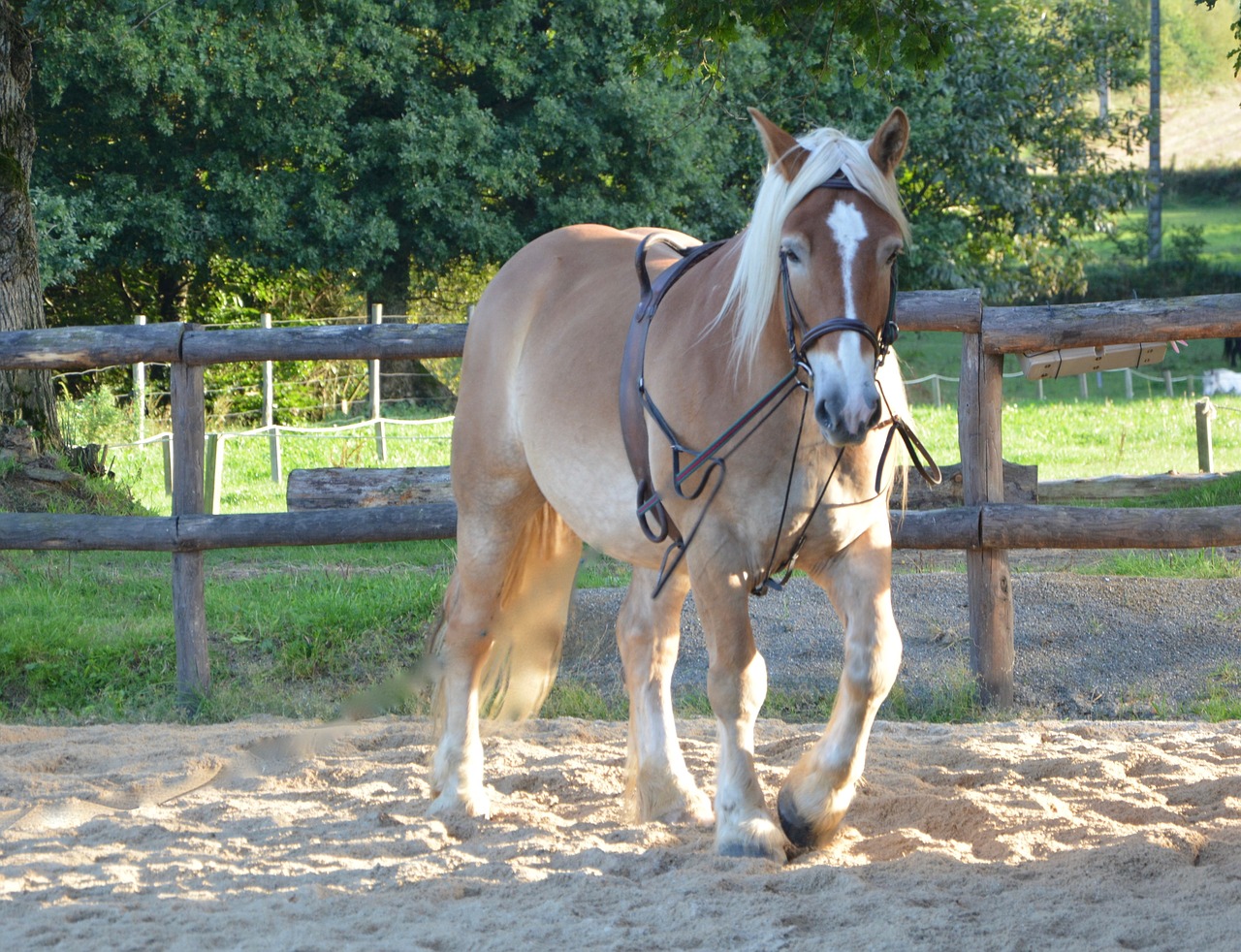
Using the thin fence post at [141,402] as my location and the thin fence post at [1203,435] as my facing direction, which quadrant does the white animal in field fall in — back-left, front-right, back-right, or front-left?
front-left

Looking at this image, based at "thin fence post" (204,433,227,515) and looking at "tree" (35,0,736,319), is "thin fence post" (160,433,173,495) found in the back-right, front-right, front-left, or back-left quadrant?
front-left

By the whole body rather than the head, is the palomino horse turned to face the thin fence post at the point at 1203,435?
no

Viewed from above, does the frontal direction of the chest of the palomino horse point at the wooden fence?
no

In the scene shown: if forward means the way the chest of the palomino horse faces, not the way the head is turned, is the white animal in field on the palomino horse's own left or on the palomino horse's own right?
on the palomino horse's own left

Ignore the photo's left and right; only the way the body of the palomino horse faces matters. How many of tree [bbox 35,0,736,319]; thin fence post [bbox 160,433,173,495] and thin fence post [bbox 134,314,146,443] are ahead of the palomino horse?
0

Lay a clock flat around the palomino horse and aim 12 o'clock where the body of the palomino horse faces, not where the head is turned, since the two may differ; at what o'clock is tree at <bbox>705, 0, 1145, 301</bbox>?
The tree is roughly at 8 o'clock from the palomino horse.

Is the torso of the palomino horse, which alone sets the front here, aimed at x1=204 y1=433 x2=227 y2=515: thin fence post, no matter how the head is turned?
no

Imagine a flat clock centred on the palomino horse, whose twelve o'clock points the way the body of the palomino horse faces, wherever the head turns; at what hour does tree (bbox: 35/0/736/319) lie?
The tree is roughly at 7 o'clock from the palomino horse.

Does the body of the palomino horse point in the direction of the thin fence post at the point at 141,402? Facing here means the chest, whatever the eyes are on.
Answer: no
